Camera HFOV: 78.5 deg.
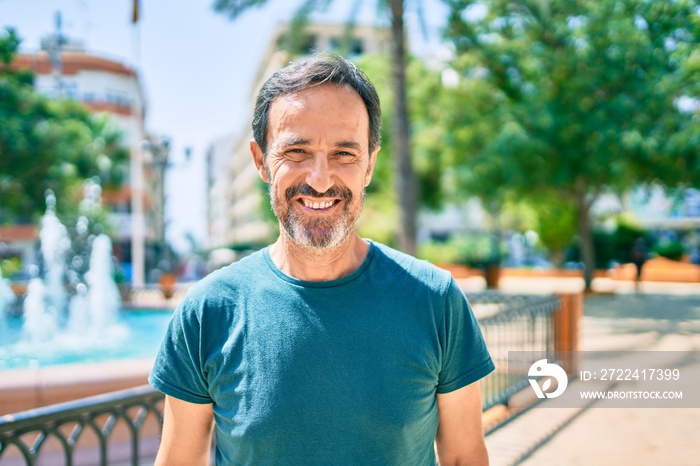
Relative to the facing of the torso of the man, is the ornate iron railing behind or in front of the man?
behind

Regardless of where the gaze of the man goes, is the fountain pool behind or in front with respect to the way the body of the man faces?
behind

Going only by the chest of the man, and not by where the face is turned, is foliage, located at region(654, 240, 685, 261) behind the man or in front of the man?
behind

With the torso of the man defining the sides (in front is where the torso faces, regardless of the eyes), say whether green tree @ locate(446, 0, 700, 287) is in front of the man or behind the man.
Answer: behind

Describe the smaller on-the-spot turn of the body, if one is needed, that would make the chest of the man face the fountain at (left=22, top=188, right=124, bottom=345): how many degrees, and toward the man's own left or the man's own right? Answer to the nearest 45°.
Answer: approximately 135° to the man's own right

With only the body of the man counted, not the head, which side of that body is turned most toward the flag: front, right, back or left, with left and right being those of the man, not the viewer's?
back

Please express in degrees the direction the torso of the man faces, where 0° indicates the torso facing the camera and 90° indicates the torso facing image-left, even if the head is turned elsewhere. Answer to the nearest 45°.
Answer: approximately 0°

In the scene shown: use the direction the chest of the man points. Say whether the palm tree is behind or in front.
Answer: behind

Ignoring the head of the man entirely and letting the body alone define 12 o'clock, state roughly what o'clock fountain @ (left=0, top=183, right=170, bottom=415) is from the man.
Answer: The fountain is roughly at 5 o'clock from the man.

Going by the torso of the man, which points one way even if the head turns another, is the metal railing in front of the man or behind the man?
behind
